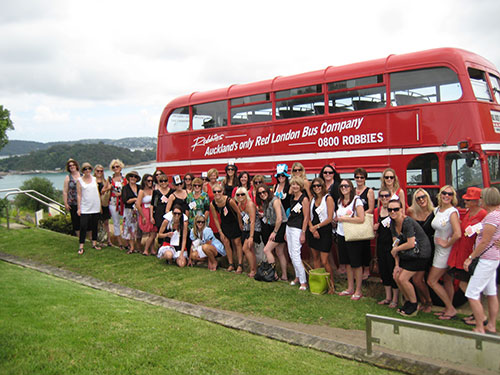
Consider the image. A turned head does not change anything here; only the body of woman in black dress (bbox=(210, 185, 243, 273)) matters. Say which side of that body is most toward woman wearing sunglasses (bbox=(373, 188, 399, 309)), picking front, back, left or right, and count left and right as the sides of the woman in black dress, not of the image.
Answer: left

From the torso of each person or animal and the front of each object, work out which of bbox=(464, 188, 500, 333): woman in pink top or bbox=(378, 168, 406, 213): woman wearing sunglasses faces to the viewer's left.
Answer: the woman in pink top

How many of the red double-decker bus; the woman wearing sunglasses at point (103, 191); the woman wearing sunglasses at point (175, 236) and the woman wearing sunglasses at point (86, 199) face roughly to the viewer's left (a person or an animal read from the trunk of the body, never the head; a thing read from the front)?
0

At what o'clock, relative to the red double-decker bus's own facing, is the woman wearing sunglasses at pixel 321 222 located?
The woman wearing sunglasses is roughly at 3 o'clock from the red double-decker bus.

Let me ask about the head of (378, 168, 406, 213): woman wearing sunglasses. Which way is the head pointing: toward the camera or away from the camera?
toward the camera

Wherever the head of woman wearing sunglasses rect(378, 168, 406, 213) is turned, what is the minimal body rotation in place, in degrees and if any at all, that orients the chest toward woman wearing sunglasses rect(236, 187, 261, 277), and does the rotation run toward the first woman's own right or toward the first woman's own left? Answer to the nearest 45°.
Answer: approximately 90° to the first woman's own right

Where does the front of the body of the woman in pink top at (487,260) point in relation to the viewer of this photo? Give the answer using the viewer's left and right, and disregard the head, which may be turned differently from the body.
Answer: facing to the left of the viewer

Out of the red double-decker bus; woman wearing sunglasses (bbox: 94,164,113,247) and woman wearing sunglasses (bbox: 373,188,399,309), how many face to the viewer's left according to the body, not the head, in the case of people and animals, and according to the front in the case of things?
0

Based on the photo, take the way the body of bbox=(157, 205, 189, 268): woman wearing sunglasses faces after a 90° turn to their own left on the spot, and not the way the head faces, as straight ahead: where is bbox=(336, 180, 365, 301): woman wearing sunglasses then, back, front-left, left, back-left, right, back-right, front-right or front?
front-right

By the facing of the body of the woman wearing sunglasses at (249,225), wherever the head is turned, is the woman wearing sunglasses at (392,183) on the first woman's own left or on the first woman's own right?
on the first woman's own left

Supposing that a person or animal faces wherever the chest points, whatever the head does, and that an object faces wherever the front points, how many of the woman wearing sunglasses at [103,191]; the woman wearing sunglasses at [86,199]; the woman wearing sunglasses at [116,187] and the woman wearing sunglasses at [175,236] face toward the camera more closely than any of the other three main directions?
4

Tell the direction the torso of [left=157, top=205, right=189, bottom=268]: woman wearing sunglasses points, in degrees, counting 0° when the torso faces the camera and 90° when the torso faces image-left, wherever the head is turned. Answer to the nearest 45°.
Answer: approximately 0°

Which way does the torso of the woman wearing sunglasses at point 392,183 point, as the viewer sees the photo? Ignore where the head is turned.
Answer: toward the camera

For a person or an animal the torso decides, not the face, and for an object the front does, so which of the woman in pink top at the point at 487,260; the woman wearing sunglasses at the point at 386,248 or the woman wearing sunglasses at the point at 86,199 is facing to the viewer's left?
the woman in pink top

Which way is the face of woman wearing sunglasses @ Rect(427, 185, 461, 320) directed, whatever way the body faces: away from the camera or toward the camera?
toward the camera

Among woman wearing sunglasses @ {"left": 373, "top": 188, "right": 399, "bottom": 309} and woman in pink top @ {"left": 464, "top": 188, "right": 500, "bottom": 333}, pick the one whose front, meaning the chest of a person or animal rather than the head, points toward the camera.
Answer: the woman wearing sunglasses

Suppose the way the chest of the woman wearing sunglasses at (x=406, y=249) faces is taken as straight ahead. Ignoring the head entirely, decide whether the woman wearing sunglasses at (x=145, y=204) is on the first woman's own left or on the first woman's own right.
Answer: on the first woman's own right
